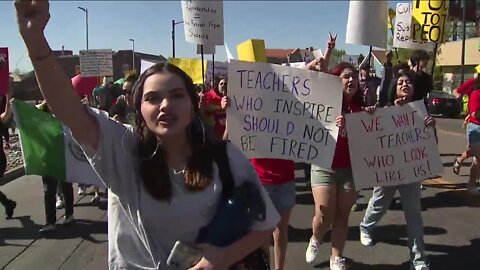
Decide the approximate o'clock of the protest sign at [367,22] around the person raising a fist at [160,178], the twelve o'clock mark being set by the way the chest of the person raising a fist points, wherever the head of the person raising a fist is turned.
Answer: The protest sign is roughly at 7 o'clock from the person raising a fist.

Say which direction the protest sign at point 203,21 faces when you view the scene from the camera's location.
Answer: facing the viewer

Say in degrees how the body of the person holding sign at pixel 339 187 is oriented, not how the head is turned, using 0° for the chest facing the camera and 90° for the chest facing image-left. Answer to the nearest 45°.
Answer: approximately 0°

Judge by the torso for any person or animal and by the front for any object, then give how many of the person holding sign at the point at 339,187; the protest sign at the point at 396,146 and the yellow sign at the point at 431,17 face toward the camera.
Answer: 3

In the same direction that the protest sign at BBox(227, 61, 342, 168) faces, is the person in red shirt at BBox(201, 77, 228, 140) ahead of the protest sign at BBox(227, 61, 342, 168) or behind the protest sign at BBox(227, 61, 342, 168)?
behind

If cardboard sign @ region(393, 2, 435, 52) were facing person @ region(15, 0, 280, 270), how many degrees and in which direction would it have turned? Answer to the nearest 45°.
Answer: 0° — it already faces them

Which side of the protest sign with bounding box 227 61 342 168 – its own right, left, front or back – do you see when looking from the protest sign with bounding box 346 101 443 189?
left

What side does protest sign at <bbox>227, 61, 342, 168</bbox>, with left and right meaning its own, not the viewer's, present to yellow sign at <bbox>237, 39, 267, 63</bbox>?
back

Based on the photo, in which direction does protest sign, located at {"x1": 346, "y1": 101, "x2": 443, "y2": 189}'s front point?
toward the camera

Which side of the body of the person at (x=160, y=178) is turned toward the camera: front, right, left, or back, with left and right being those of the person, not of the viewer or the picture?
front
